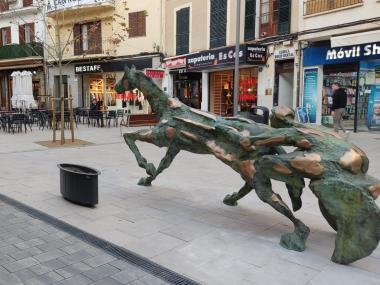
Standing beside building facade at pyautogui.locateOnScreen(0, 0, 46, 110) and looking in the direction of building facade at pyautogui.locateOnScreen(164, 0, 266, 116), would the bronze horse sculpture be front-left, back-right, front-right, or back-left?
front-right

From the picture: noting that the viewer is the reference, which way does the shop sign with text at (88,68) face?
facing the viewer

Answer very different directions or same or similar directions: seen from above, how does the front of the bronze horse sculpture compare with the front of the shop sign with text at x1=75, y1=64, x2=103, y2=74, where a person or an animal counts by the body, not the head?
very different directions

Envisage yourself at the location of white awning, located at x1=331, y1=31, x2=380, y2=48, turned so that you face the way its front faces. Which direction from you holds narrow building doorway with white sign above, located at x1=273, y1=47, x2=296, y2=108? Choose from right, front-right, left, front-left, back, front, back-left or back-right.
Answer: right

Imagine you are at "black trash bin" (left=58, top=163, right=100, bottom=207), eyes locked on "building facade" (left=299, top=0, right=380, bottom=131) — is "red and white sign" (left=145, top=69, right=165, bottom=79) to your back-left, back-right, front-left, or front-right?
front-left

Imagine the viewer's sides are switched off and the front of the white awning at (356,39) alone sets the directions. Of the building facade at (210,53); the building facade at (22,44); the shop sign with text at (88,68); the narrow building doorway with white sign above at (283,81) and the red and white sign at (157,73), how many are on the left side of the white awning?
0

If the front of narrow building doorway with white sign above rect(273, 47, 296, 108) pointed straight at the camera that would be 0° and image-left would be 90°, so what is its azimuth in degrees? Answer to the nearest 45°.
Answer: approximately 45°

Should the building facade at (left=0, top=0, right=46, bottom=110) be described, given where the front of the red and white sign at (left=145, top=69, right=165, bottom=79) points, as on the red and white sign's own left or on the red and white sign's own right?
on the red and white sign's own right

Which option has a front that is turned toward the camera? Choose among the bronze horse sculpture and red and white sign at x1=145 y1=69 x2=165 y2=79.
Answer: the red and white sign

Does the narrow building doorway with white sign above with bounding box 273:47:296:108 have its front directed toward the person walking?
no

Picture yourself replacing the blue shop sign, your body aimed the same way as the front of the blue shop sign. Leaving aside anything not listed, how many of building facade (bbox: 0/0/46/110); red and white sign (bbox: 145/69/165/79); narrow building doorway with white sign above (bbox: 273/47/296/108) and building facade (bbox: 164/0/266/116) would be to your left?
0

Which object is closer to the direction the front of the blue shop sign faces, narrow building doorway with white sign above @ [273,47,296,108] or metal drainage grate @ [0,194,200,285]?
the metal drainage grate

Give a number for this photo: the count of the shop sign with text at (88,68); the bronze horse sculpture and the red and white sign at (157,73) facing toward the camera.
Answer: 2

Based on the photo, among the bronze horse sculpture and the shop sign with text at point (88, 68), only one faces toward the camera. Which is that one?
the shop sign with text

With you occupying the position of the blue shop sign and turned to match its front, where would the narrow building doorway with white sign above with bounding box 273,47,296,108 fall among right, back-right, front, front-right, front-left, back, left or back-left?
right

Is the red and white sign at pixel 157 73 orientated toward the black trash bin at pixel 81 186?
yes

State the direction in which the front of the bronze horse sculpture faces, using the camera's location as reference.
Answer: facing away from the viewer and to the left of the viewer

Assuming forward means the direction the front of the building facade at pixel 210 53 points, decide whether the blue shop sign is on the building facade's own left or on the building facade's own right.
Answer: on the building facade's own left

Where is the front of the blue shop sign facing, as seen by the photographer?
facing the viewer and to the left of the viewer

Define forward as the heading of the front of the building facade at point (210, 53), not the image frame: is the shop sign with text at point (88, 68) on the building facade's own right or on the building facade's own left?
on the building facade's own right

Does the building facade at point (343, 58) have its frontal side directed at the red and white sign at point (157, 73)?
no
